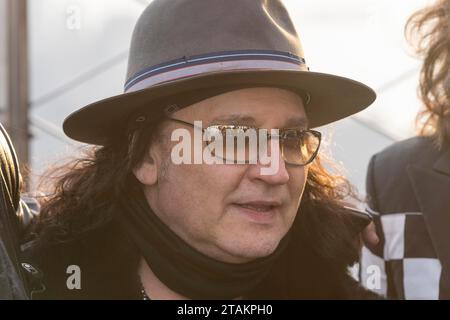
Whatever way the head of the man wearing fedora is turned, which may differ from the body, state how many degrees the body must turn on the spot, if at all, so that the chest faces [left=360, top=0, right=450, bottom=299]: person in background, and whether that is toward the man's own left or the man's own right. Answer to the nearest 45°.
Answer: approximately 90° to the man's own left

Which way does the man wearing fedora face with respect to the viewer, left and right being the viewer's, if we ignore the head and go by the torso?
facing the viewer and to the right of the viewer

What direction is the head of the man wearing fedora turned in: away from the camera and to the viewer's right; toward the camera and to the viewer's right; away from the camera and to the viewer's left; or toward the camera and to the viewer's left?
toward the camera and to the viewer's right
